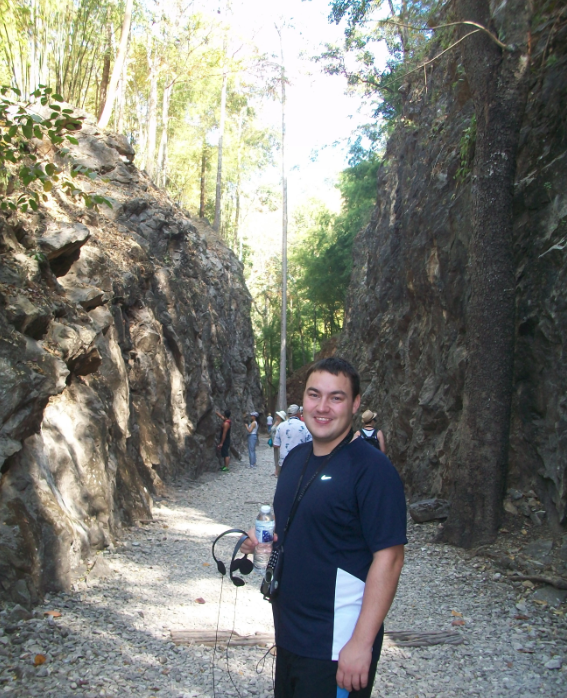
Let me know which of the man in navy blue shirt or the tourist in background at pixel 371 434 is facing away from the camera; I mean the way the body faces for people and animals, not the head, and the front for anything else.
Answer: the tourist in background

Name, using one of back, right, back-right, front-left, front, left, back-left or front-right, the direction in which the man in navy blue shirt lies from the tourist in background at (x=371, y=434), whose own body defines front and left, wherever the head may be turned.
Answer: back

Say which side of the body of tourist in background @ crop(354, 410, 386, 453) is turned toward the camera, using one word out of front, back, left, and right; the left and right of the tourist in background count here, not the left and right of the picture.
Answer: back

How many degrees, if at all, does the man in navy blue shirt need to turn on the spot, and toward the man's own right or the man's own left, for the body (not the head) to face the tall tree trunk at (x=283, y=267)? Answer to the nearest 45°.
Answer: approximately 135° to the man's own right

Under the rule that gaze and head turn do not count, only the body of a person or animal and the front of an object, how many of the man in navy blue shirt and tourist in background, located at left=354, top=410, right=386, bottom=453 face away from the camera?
1

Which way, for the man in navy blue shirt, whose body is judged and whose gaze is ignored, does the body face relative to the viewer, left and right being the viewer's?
facing the viewer and to the left of the viewer

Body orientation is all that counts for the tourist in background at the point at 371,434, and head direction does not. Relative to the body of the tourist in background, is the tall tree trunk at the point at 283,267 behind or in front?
in front

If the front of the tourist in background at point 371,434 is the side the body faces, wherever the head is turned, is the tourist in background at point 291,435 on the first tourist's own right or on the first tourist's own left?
on the first tourist's own left

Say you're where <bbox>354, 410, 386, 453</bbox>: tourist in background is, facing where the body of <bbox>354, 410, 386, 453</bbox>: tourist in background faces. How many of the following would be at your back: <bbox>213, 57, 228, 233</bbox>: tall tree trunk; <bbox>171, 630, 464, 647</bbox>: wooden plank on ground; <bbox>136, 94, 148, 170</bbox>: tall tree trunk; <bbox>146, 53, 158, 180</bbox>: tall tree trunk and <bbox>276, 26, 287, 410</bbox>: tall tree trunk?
1
